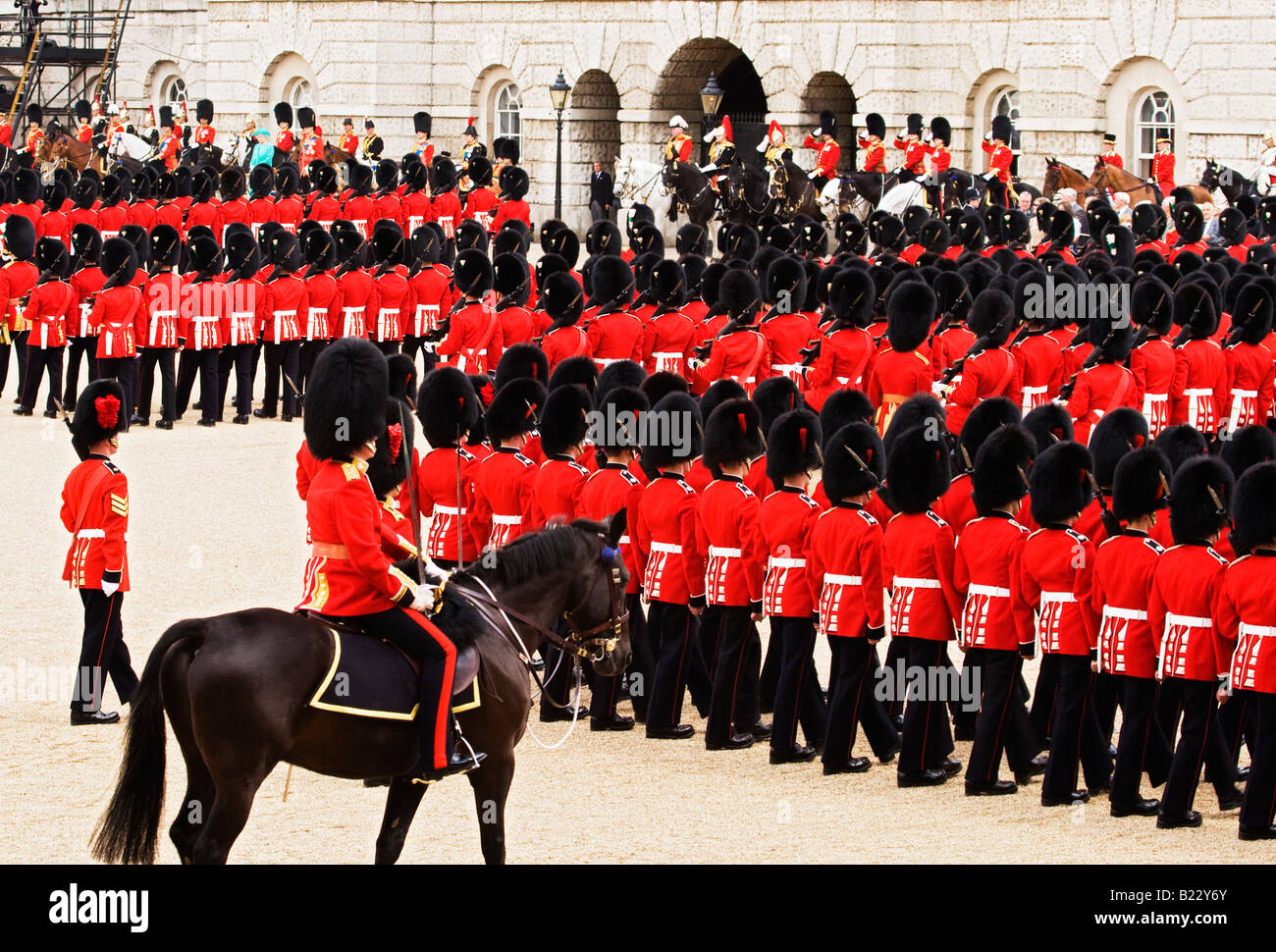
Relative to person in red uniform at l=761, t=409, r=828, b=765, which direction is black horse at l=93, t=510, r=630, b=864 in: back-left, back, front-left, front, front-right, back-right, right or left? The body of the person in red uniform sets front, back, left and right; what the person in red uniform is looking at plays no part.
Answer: back

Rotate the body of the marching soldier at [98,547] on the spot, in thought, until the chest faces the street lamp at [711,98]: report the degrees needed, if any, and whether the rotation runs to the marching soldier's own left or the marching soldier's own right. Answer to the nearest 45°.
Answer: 0° — they already face it

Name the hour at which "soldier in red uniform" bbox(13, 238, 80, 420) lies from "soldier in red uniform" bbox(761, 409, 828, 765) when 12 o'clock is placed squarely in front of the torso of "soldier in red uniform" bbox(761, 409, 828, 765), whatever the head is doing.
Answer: "soldier in red uniform" bbox(13, 238, 80, 420) is roughly at 9 o'clock from "soldier in red uniform" bbox(761, 409, 828, 765).

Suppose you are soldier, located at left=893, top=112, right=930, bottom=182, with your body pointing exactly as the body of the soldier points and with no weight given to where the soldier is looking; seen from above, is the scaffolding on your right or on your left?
on your right

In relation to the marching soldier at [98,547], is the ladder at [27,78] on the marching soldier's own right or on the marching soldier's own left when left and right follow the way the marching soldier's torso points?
on the marching soldier's own left

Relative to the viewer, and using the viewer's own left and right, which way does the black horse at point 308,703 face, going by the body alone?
facing to the right of the viewer

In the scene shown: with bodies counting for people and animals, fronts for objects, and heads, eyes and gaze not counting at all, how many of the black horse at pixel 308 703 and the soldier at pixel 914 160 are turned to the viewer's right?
1

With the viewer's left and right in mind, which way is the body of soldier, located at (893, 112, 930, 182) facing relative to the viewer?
facing the viewer and to the left of the viewer

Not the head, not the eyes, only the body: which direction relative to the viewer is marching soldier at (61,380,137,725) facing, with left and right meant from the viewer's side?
facing away from the viewer and to the right of the viewer

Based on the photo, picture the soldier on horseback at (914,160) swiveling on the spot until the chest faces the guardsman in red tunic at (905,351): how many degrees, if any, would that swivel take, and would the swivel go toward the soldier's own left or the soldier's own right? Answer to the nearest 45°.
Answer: approximately 45° to the soldier's own left

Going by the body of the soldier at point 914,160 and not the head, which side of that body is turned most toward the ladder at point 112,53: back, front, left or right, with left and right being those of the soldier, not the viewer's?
right

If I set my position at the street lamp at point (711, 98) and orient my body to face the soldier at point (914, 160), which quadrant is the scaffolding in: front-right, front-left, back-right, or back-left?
back-right

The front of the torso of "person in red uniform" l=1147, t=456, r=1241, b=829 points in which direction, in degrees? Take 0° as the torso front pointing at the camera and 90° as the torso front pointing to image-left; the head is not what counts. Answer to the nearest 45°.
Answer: approximately 225°

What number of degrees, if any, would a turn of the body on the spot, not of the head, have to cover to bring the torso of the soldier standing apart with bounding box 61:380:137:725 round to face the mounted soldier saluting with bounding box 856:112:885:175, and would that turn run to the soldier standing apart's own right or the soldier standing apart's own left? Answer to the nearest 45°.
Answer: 0° — they already face them
